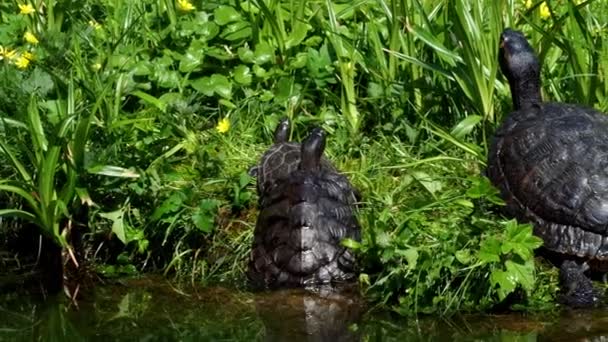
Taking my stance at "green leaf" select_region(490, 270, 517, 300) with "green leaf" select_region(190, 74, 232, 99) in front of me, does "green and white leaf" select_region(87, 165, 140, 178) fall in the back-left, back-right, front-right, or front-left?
front-left

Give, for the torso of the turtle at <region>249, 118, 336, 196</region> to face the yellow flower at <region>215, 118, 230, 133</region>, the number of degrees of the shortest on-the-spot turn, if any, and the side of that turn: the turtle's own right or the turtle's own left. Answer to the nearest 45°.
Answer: approximately 45° to the turtle's own left

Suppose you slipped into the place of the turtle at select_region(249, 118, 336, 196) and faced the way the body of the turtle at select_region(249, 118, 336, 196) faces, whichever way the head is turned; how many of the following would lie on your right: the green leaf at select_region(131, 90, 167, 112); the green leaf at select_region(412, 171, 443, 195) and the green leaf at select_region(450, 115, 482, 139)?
2

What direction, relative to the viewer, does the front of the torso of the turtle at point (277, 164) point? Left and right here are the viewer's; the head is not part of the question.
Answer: facing away from the viewer

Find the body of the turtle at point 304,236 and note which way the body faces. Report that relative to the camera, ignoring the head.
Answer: away from the camera

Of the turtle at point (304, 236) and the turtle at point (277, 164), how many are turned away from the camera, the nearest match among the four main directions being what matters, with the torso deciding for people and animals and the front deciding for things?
2

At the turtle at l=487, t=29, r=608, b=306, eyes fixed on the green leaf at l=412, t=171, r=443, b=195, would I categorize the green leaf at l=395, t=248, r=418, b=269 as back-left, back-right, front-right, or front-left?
front-left

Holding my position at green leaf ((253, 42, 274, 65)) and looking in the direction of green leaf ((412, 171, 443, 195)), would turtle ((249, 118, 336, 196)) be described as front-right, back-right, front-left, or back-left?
front-right
